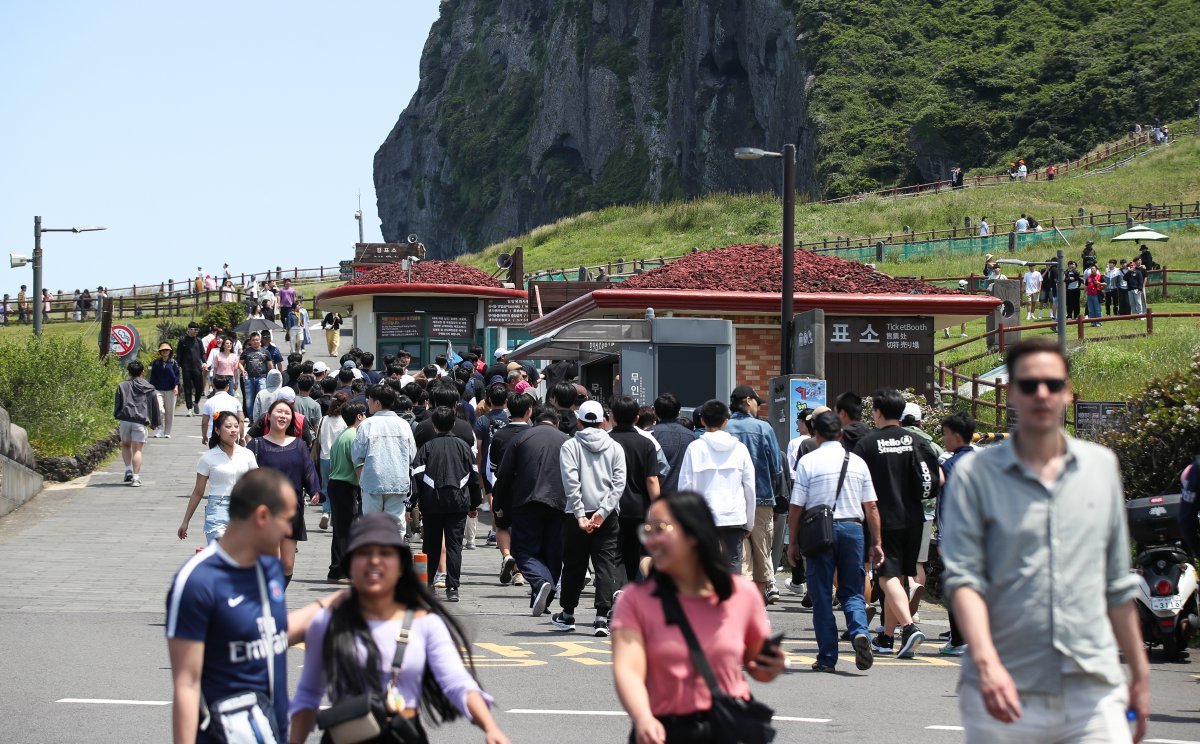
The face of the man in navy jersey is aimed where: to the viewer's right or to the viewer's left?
to the viewer's right

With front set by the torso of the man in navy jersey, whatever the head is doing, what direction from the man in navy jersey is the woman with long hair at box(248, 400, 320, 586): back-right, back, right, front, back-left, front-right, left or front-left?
back-left

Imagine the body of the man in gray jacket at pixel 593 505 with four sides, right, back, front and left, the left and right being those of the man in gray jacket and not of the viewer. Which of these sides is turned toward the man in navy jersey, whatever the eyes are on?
back

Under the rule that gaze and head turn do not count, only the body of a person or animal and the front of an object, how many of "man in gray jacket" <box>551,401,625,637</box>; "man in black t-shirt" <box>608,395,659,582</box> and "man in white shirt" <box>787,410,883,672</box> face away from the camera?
3

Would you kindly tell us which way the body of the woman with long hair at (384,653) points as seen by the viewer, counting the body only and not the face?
toward the camera

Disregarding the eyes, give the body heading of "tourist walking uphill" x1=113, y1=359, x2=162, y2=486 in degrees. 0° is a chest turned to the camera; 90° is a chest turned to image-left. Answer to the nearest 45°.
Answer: approximately 180°

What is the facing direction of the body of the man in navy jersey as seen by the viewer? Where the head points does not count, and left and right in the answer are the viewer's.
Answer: facing the viewer and to the right of the viewer

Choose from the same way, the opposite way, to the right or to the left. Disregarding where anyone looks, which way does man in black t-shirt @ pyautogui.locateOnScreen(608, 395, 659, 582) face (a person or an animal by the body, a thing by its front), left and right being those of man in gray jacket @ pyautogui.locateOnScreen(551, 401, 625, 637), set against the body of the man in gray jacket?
the same way

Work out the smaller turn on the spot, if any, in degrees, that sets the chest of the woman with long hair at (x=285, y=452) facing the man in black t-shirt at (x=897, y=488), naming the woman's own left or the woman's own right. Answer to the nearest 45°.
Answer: approximately 45° to the woman's own left

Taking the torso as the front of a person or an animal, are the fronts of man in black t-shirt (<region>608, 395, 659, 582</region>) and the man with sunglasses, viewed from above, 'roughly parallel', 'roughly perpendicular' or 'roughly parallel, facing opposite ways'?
roughly parallel, facing opposite ways

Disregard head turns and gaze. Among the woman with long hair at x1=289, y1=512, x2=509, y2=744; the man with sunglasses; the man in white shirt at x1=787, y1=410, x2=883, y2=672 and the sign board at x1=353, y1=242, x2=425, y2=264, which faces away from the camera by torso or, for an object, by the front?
the man in white shirt

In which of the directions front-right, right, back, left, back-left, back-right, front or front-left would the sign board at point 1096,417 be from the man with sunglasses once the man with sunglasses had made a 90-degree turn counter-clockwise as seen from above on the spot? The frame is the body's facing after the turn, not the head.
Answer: left

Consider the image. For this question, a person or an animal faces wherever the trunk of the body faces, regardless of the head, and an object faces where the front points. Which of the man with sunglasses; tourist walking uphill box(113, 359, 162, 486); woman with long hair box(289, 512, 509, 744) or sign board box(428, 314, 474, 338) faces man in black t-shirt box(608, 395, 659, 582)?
the sign board

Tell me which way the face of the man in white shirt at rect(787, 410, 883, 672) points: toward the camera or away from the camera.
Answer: away from the camera

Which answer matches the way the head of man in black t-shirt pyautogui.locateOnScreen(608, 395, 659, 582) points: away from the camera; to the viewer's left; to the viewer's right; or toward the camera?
away from the camera

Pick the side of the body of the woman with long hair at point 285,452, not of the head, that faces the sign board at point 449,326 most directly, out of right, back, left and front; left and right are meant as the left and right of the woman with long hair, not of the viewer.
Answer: back

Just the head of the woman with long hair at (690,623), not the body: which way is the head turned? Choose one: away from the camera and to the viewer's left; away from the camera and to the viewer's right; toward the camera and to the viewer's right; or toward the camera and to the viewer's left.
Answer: toward the camera and to the viewer's left

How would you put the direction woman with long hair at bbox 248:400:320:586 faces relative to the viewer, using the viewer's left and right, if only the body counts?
facing the viewer

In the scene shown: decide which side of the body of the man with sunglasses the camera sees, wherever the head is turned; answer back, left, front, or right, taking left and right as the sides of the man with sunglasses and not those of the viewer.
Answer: front

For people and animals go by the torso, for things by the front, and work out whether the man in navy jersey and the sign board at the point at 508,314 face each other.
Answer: no

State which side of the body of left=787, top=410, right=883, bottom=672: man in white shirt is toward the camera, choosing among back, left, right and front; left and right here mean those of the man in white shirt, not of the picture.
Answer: back

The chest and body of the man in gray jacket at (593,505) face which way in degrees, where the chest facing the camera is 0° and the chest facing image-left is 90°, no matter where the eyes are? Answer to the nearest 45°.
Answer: approximately 180°

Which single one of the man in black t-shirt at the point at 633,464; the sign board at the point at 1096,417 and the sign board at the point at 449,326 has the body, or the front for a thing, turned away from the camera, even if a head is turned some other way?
the man in black t-shirt

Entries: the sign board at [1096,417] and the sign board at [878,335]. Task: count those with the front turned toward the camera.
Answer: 2
